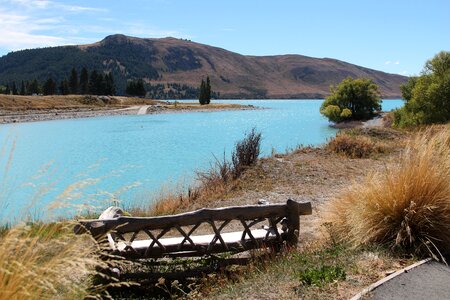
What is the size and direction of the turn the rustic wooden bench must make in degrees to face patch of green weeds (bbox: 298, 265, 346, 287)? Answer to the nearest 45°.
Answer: approximately 135° to its right

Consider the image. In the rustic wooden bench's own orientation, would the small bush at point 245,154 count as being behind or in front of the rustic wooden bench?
in front

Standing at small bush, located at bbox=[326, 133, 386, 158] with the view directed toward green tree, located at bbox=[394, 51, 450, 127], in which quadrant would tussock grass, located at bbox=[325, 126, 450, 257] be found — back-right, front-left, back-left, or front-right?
back-right

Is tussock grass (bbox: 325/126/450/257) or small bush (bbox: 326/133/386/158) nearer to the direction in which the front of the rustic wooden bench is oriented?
the small bush

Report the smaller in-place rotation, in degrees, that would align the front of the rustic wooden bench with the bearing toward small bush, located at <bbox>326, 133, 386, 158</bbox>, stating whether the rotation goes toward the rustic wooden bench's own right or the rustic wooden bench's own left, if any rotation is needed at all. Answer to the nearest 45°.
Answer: approximately 45° to the rustic wooden bench's own right

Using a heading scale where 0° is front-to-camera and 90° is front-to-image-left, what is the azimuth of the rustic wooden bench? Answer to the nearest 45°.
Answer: approximately 180°

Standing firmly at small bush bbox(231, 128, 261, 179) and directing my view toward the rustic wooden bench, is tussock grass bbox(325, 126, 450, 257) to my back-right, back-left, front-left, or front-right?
front-left

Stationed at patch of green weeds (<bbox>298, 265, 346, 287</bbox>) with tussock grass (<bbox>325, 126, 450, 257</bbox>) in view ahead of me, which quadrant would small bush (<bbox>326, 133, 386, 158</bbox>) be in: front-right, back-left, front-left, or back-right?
front-left

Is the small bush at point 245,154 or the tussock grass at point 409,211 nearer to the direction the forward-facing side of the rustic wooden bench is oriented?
the small bush

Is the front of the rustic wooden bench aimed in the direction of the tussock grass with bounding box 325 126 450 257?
no
